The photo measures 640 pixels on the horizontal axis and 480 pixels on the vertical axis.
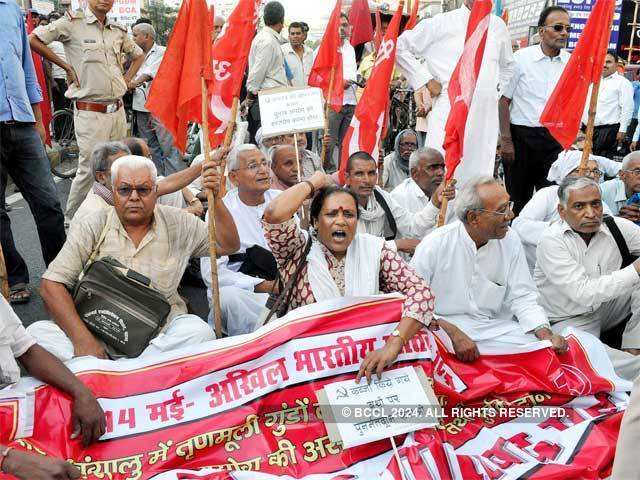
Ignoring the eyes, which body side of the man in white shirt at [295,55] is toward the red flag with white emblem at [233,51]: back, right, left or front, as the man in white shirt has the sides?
front

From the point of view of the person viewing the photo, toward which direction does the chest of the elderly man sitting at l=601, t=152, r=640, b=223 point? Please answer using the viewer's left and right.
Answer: facing the viewer and to the right of the viewer

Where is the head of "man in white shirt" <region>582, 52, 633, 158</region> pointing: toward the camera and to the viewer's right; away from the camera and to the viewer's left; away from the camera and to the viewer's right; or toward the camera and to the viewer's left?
toward the camera and to the viewer's left

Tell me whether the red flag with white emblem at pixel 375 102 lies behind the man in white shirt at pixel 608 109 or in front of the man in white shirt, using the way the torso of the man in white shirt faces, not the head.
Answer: in front

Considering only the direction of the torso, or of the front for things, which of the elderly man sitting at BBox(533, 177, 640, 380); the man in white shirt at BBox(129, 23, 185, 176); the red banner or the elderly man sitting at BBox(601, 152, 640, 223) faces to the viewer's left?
the man in white shirt

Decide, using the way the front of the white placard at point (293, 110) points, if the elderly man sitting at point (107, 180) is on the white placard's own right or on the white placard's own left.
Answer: on the white placard's own right

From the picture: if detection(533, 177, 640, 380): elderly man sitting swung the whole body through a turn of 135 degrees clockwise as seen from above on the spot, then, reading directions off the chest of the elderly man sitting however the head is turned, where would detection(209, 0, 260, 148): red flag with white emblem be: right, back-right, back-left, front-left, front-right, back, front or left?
front

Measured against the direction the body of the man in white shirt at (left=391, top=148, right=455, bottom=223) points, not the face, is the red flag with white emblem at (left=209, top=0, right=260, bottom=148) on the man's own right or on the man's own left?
on the man's own right

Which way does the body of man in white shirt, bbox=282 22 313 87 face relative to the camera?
toward the camera

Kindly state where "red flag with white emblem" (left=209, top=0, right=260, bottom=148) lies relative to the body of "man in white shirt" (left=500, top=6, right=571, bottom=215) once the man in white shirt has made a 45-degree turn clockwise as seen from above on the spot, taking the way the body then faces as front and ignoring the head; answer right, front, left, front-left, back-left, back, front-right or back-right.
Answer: front-right
